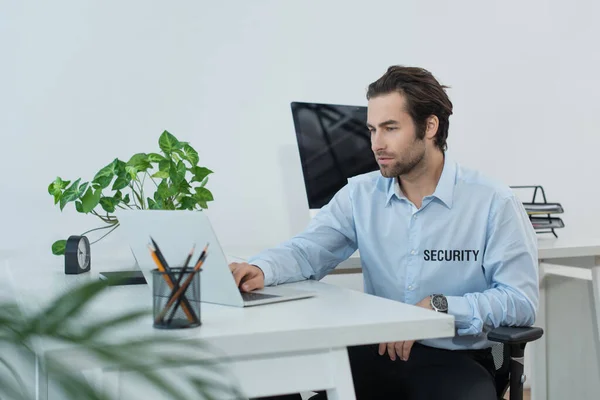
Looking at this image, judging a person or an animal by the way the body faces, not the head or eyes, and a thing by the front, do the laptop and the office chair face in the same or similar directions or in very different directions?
very different directions

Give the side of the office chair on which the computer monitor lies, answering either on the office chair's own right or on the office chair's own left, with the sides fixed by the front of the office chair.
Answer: on the office chair's own right

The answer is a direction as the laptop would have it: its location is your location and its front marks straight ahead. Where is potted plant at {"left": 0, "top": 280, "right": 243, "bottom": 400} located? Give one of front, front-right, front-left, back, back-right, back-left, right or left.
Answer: back-right

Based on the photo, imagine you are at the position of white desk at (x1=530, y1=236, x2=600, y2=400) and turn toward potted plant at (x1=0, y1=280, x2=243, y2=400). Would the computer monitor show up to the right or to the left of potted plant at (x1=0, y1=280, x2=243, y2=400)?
right

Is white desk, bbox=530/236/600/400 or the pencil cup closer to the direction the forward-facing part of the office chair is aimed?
the pencil cup

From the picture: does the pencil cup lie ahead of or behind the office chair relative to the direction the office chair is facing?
ahead

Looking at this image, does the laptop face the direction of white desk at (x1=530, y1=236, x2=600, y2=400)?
yes

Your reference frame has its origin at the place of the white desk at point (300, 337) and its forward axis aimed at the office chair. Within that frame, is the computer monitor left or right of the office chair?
left

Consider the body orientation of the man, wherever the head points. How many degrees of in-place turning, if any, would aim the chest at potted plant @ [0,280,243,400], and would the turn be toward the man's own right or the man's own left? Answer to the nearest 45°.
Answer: approximately 45° to the man's own left

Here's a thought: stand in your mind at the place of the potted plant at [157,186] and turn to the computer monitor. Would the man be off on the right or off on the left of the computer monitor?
right

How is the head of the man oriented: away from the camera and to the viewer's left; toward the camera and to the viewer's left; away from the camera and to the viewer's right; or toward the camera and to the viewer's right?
toward the camera and to the viewer's left

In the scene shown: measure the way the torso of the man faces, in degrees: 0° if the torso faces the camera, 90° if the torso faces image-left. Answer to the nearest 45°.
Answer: approximately 45°

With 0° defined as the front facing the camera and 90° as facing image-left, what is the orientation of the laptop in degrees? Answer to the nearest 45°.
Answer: approximately 225°

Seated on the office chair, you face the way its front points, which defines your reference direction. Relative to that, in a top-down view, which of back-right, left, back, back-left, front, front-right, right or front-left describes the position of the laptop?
front

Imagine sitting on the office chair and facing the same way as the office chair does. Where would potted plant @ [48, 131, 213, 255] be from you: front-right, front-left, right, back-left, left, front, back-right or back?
front-right
